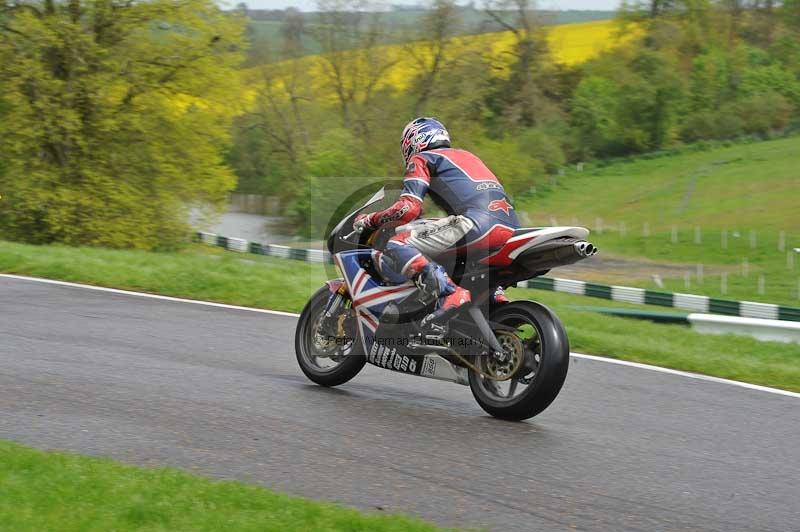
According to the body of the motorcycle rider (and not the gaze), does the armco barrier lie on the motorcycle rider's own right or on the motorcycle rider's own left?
on the motorcycle rider's own right

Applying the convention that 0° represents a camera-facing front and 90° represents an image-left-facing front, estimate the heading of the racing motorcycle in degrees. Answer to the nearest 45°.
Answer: approximately 135°

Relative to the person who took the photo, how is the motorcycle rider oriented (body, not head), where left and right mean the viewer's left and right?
facing away from the viewer and to the left of the viewer

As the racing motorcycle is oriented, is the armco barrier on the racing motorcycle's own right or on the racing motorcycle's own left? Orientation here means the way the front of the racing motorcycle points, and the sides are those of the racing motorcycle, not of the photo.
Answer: on the racing motorcycle's own right

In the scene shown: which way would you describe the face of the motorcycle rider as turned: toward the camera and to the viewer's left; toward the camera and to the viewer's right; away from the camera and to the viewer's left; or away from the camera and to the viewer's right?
away from the camera and to the viewer's left
